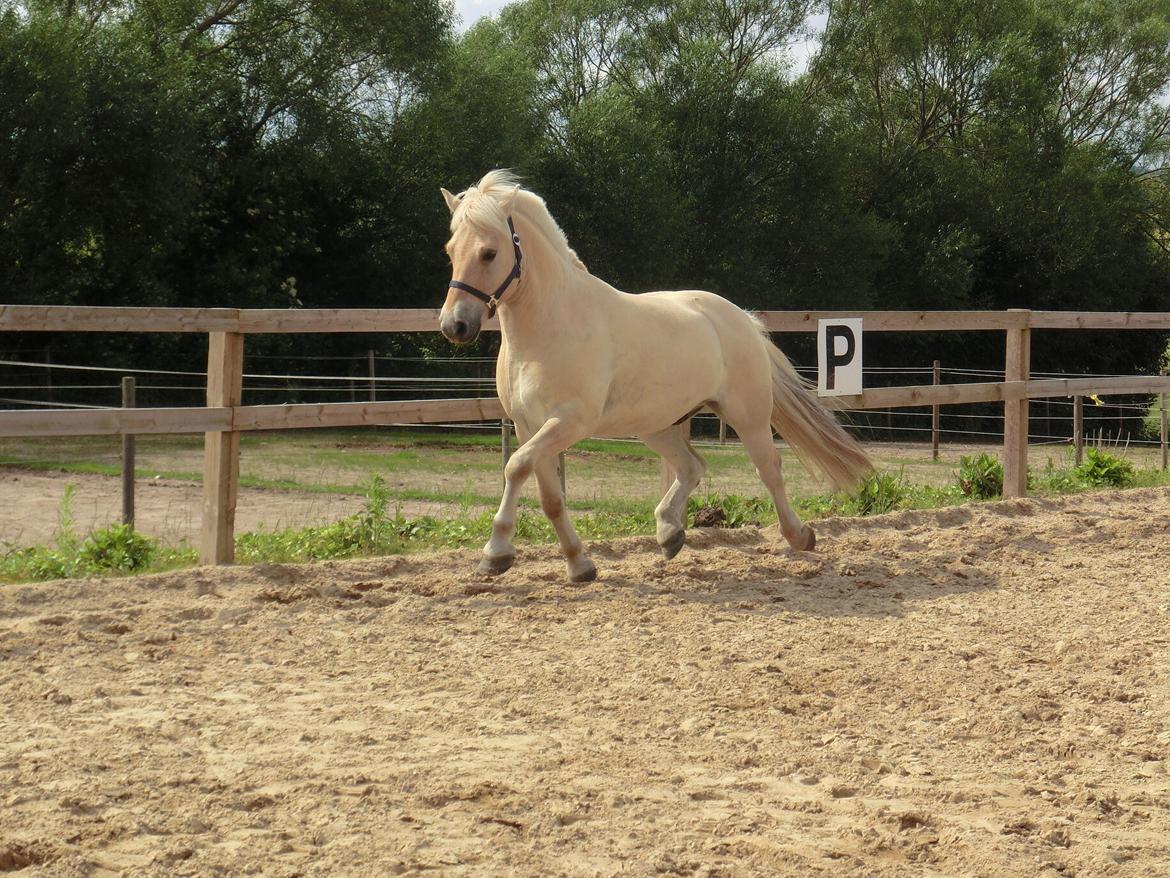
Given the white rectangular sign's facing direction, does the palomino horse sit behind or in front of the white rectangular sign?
in front

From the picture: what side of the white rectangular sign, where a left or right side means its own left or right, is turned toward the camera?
front

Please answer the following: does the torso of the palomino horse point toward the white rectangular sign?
no

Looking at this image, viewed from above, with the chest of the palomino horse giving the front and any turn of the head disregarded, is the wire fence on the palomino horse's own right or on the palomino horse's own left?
on the palomino horse's own right

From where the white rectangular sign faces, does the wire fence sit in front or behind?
behind

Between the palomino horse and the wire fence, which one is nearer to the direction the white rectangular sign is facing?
the palomino horse

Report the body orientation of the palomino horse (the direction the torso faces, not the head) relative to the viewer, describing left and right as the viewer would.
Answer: facing the viewer and to the left of the viewer

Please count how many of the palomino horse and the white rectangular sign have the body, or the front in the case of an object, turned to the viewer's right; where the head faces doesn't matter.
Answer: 0
